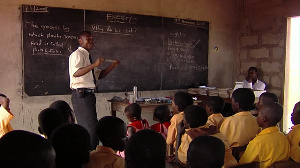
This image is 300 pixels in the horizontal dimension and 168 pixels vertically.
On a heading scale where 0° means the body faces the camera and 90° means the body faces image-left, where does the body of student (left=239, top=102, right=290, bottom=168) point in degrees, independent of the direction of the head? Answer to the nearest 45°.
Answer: approximately 135°

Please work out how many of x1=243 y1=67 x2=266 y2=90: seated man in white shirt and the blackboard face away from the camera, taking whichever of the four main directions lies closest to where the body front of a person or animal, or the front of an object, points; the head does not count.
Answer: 0

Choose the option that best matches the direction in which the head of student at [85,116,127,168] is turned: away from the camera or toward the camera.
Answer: away from the camera

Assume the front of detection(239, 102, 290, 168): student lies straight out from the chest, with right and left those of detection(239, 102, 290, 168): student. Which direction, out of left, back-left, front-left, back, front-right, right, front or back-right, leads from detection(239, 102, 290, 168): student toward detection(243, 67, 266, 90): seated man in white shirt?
front-right

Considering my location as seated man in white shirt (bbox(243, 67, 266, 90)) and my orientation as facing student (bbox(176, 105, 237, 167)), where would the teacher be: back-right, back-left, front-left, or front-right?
front-right

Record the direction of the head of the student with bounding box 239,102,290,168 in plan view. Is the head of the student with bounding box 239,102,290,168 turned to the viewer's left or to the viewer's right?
to the viewer's left

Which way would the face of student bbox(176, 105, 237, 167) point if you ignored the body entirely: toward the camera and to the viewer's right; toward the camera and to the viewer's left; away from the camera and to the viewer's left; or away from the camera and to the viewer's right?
away from the camera and to the viewer's left

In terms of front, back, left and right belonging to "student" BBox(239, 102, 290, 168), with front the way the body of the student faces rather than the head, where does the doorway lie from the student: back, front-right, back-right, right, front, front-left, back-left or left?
front-right

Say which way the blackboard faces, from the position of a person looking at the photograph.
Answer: facing the viewer and to the right of the viewer

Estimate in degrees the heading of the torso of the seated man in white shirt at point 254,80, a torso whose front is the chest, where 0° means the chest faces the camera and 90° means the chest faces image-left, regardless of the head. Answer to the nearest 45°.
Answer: approximately 45°

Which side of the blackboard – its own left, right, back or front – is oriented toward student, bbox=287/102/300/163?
front
